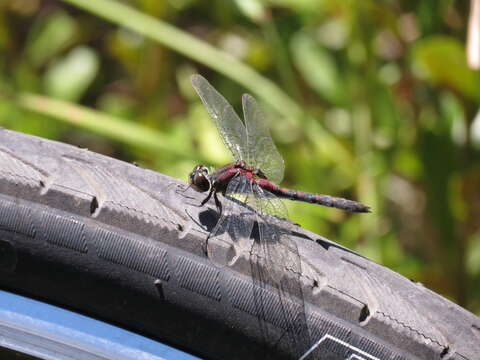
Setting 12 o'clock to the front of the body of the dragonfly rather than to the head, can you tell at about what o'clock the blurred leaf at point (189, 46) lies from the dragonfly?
The blurred leaf is roughly at 2 o'clock from the dragonfly.

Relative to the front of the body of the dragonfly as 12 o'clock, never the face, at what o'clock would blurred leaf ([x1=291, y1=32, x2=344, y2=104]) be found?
The blurred leaf is roughly at 3 o'clock from the dragonfly.

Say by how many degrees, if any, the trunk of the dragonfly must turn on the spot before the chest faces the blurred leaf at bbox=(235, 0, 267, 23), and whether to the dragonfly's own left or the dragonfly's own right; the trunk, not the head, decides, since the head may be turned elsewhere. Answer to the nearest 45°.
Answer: approximately 90° to the dragonfly's own right

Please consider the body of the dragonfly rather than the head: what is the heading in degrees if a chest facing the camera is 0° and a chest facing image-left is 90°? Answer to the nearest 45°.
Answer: approximately 90°

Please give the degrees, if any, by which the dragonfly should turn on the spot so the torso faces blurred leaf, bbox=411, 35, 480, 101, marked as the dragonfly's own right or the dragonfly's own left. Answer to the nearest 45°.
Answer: approximately 90° to the dragonfly's own right

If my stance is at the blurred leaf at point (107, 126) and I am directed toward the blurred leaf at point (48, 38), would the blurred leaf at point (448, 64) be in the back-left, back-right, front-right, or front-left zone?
back-right

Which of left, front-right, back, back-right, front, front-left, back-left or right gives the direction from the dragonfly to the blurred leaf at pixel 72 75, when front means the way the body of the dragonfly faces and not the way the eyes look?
front-right

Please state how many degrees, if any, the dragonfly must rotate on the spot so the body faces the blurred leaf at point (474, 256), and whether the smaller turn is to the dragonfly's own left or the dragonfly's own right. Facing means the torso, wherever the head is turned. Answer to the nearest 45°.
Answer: approximately 135° to the dragonfly's own right
